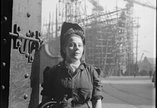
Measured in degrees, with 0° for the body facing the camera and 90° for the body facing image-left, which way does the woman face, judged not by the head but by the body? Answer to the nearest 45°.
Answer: approximately 0°
